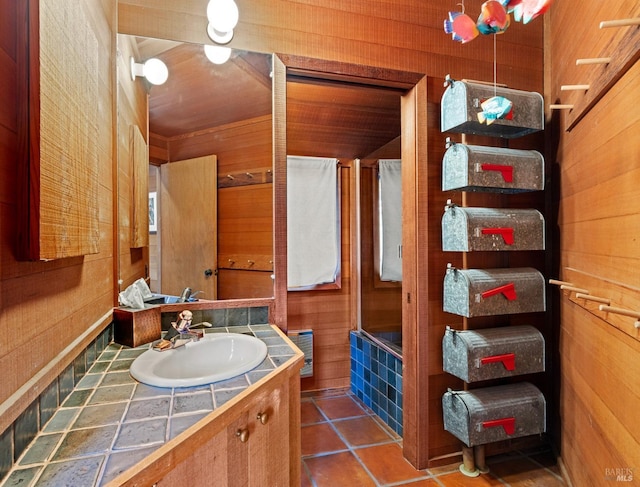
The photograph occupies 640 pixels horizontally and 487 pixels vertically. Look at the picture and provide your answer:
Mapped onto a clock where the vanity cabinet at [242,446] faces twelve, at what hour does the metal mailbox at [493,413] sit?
The metal mailbox is roughly at 10 o'clock from the vanity cabinet.

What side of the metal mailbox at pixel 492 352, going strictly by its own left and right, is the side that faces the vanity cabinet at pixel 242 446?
front

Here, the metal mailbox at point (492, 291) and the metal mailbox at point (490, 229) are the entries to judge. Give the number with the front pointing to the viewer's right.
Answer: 0

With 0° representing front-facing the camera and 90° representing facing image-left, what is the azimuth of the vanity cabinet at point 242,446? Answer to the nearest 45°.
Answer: approximately 315°

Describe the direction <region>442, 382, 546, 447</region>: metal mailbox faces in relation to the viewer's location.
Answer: facing the viewer and to the left of the viewer

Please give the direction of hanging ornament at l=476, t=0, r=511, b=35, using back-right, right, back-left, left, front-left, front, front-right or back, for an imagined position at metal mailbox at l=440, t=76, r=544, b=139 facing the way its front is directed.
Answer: front-left

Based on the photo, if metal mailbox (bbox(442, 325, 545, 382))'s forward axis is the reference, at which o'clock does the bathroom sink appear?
The bathroom sink is roughly at 12 o'clock from the metal mailbox.

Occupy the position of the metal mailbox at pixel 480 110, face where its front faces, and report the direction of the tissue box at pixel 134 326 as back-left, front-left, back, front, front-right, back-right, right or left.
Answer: front

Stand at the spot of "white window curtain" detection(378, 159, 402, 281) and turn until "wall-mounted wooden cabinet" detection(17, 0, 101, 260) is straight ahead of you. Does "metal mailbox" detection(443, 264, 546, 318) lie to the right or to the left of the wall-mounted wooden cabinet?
left

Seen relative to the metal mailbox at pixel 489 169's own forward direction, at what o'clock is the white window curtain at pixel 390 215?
The white window curtain is roughly at 3 o'clock from the metal mailbox.

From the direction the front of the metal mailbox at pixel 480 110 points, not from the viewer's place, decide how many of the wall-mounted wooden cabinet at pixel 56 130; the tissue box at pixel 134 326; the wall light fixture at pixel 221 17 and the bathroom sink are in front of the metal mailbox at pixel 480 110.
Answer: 4

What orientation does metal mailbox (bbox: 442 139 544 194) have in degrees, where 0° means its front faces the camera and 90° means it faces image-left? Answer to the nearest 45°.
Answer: approximately 45°
